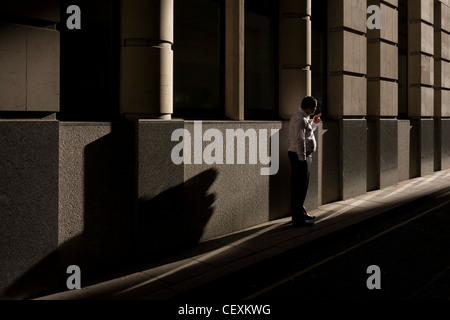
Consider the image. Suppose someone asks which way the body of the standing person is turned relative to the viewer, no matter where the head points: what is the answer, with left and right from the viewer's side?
facing to the right of the viewer

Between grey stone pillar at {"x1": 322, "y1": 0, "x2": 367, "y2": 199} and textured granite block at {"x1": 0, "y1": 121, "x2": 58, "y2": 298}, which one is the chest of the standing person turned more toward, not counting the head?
the grey stone pillar

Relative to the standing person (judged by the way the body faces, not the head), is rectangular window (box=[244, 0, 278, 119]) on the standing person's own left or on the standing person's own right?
on the standing person's own left

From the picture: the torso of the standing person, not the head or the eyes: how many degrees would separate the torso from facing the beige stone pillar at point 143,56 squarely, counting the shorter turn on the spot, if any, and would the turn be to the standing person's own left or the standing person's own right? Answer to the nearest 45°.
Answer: approximately 135° to the standing person's own right

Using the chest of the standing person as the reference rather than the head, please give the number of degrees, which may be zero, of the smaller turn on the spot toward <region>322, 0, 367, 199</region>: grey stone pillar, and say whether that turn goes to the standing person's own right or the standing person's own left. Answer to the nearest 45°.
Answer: approximately 90° to the standing person's own left
